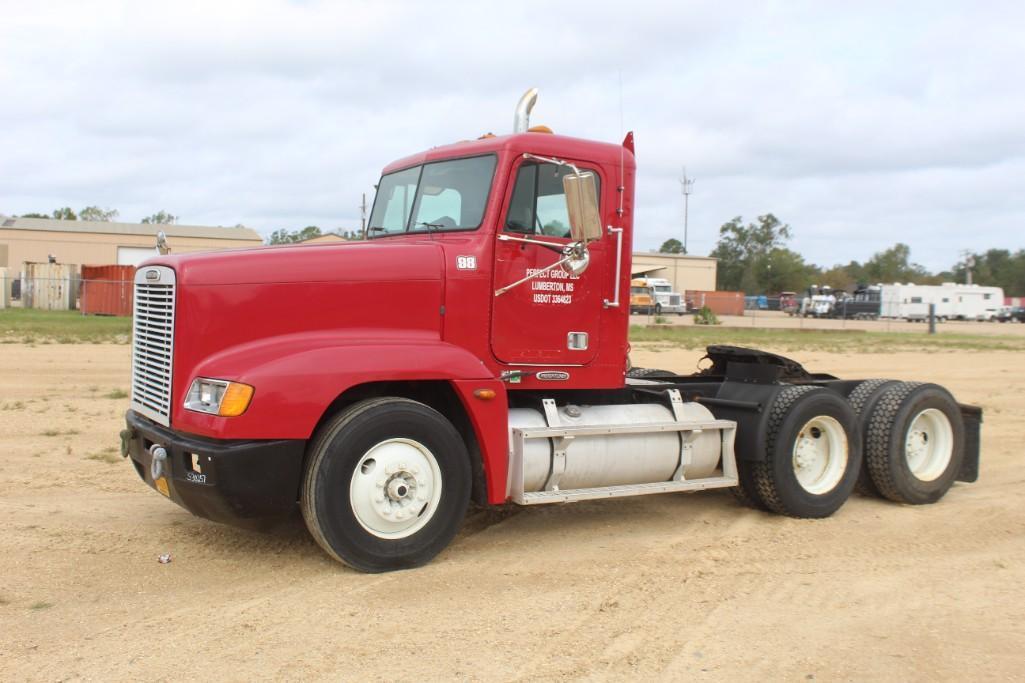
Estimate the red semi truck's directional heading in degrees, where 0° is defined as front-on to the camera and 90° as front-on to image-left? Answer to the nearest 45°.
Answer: approximately 45°

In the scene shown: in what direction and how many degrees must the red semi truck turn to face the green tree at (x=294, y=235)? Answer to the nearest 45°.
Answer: approximately 90° to its right

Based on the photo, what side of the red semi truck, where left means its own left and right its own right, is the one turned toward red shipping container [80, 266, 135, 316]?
right
